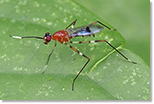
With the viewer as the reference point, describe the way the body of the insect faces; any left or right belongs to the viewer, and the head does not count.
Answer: facing to the left of the viewer
